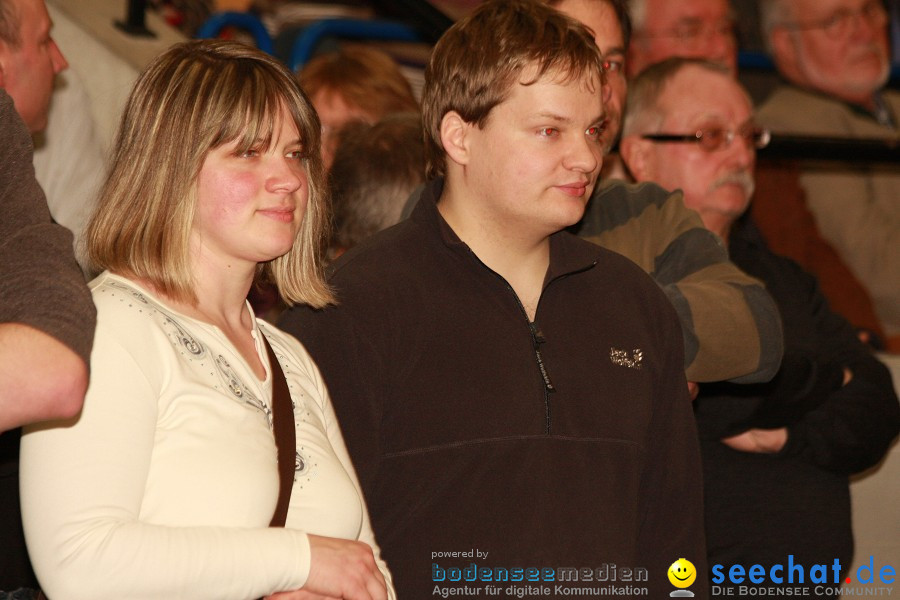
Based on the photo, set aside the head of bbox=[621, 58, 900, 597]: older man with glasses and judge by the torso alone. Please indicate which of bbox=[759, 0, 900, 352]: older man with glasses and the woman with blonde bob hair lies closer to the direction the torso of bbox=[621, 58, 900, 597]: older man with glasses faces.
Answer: the woman with blonde bob hair

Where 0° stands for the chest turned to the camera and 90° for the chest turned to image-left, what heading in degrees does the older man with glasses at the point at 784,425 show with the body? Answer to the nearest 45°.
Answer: approximately 315°

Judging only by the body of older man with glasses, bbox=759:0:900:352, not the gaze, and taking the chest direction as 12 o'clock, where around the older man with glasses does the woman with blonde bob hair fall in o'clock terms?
The woman with blonde bob hair is roughly at 2 o'clock from the older man with glasses.

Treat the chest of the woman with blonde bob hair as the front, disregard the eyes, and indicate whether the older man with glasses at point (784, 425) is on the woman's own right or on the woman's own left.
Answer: on the woman's own left

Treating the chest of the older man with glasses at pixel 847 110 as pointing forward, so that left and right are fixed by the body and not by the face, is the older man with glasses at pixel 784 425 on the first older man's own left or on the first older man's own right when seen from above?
on the first older man's own right

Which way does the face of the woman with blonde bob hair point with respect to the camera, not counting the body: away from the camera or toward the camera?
toward the camera

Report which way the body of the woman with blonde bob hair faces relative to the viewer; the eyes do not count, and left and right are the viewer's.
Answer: facing the viewer and to the right of the viewer

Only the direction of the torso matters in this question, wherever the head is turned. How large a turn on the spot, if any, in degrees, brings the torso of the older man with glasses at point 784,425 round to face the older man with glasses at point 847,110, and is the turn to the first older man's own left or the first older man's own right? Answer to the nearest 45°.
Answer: approximately 135° to the first older man's own left

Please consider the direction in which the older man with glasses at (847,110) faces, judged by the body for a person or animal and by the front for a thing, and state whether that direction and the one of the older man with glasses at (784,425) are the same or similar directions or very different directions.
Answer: same or similar directions

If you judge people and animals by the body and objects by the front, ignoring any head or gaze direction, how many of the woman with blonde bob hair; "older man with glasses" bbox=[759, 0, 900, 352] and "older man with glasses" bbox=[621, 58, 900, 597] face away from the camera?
0

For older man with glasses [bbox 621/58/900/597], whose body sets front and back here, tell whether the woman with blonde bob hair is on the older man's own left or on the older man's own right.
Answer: on the older man's own right

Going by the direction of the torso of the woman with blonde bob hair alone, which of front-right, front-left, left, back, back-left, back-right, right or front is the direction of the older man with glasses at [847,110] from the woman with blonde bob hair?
left
